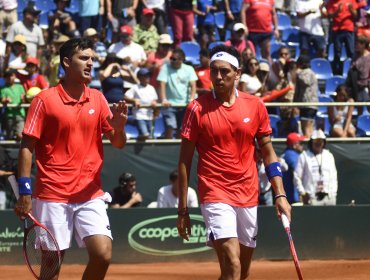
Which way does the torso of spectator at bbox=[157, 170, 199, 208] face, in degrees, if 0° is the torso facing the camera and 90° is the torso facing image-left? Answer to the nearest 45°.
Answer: approximately 0°

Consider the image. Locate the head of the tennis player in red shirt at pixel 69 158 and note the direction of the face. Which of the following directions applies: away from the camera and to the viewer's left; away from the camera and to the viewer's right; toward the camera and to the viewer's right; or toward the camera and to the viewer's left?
toward the camera and to the viewer's right

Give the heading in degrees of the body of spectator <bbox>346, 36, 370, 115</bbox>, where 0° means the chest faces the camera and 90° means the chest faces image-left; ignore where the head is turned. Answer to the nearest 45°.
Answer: approximately 45°

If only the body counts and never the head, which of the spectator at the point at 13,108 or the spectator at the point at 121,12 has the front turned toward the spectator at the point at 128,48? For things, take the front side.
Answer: the spectator at the point at 121,12

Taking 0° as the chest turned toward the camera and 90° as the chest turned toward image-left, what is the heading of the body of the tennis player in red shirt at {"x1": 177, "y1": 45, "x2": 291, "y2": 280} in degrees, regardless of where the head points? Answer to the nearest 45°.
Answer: approximately 0°

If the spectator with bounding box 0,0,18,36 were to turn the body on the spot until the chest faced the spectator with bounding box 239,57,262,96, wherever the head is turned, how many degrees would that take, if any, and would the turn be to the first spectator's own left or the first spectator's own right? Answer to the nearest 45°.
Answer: approximately 45° to the first spectator's own left
